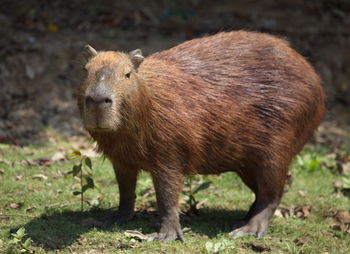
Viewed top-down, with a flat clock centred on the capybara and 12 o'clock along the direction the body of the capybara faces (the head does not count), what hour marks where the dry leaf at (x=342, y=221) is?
The dry leaf is roughly at 7 o'clock from the capybara.

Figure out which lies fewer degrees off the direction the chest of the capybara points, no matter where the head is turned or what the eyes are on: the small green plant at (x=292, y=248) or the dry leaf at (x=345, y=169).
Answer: the small green plant

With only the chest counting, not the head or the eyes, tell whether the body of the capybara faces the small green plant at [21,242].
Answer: yes

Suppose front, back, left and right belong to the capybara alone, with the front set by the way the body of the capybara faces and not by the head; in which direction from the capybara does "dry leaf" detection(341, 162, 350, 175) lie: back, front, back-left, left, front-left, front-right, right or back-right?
back

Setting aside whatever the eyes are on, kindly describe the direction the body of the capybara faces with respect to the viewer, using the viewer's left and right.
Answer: facing the viewer and to the left of the viewer

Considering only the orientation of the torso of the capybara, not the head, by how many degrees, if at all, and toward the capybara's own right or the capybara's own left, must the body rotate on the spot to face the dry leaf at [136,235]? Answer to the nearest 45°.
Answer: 0° — it already faces it

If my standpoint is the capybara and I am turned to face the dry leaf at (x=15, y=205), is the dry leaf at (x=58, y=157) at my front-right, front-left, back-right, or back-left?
front-right

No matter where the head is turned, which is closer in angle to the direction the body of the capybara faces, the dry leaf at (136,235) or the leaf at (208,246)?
the dry leaf

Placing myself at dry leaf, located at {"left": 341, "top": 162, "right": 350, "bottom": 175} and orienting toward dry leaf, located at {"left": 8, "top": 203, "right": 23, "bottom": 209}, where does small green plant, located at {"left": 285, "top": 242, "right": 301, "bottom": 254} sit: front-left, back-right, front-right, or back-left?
front-left
